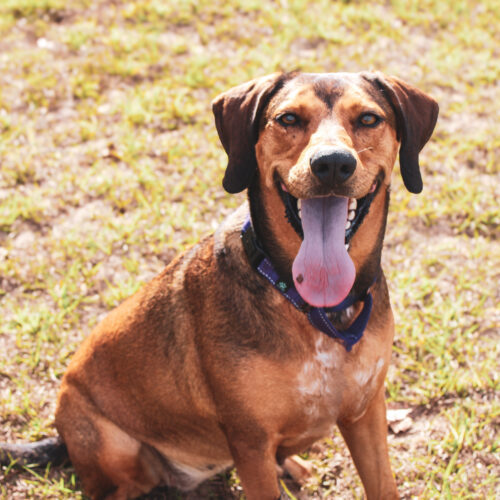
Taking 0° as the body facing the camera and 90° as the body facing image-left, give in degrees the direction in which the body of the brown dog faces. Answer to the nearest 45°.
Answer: approximately 315°
